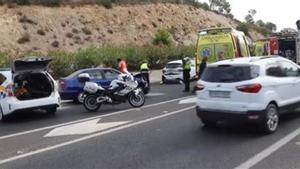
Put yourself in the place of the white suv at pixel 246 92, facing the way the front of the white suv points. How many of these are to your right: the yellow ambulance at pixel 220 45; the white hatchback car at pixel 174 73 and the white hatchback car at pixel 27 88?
0

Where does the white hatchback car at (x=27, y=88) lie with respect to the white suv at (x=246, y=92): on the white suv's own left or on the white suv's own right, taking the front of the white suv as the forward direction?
on the white suv's own left

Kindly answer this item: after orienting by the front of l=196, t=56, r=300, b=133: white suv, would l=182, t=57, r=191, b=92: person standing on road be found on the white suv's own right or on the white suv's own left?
on the white suv's own left

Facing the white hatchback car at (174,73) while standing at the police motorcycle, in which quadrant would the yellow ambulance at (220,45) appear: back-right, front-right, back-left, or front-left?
front-right

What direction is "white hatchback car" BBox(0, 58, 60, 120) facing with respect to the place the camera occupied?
facing away from the viewer and to the left of the viewer

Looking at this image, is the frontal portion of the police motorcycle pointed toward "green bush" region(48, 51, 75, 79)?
no

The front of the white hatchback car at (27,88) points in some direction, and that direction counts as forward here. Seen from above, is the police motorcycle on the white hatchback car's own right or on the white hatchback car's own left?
on the white hatchback car's own right

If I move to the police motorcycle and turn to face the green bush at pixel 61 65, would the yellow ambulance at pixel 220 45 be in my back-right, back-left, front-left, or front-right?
front-right

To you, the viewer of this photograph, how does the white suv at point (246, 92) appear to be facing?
facing away from the viewer and to the right of the viewer

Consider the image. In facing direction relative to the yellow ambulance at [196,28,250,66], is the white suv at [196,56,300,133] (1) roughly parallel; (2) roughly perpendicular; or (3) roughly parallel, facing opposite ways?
roughly parallel

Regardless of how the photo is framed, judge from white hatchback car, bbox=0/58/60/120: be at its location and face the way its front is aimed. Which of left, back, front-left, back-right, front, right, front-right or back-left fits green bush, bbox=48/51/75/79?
front-right

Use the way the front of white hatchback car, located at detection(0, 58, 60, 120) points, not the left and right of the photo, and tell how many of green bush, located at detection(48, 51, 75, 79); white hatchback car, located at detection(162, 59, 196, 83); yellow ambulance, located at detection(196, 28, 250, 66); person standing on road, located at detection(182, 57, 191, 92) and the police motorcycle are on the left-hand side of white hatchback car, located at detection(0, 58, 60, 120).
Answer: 0
